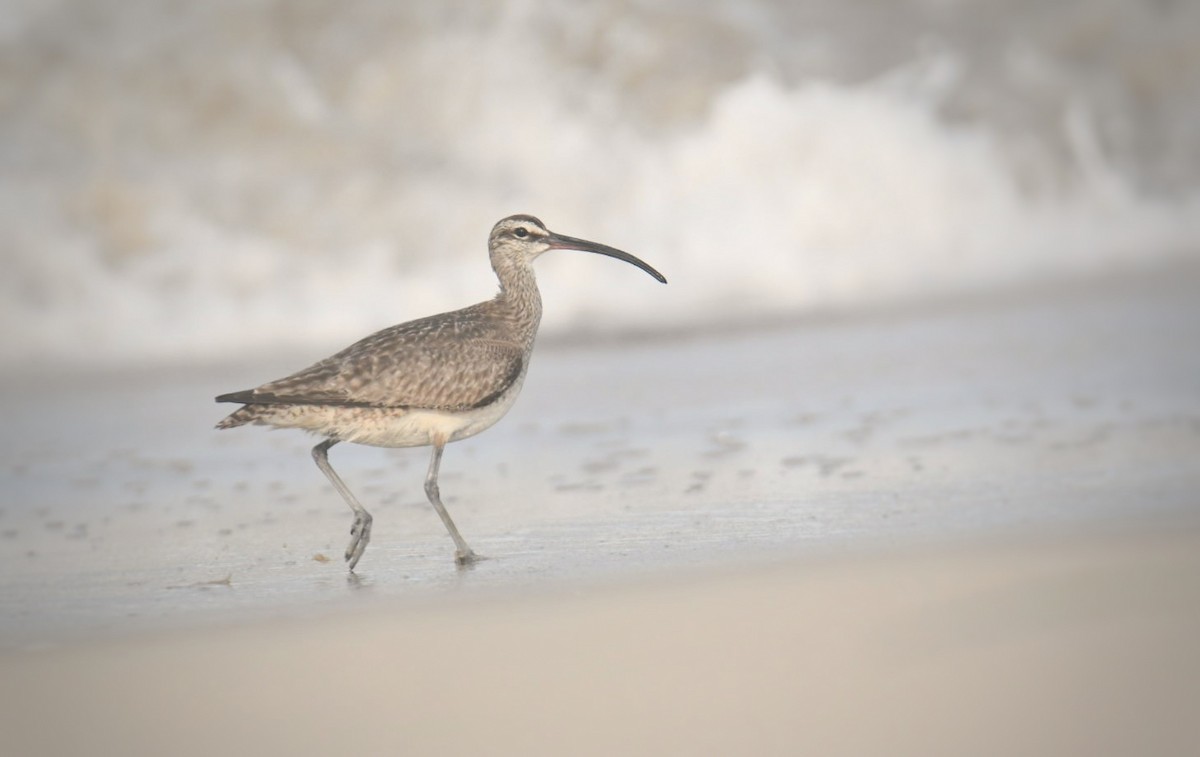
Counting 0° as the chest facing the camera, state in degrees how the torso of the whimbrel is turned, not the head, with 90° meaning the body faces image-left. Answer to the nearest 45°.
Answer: approximately 270°
